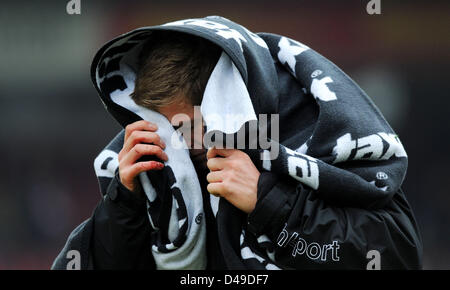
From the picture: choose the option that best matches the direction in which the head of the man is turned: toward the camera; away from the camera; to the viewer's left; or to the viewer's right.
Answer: toward the camera

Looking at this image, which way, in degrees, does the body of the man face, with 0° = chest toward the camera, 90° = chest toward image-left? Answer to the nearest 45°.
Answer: approximately 45°
